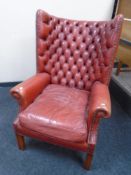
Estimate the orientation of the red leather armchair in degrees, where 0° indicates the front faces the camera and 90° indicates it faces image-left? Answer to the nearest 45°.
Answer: approximately 45°
